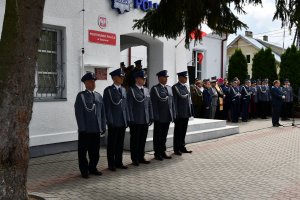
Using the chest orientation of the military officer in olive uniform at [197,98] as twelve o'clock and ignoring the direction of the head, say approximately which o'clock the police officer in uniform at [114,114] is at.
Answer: the police officer in uniform at [114,114] is roughly at 2 o'clock from the military officer in olive uniform at [197,98].

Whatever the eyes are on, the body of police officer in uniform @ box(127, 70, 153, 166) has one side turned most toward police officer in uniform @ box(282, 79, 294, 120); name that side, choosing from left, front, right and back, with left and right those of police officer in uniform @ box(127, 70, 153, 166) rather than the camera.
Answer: left

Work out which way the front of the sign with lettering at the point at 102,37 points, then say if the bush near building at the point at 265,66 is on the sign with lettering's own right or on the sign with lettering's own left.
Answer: on the sign with lettering's own left

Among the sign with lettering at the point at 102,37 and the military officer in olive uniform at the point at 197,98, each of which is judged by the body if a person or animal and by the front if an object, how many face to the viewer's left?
0

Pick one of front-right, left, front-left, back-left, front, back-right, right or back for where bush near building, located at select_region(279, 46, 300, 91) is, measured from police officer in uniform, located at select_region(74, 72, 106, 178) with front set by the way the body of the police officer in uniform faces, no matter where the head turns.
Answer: left

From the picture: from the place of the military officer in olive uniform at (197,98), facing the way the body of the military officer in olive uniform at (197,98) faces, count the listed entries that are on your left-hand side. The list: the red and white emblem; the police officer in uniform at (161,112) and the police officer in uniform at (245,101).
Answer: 1

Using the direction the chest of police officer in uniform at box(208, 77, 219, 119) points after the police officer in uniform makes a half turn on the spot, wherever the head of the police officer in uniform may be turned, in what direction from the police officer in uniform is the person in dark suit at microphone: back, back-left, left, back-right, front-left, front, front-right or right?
back-right

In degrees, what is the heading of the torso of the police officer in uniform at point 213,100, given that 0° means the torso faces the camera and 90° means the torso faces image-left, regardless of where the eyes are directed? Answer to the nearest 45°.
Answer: approximately 315°

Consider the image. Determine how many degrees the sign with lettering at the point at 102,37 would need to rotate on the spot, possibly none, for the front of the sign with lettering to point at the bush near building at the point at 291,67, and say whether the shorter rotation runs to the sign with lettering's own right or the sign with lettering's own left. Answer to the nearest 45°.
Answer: approximately 90° to the sign with lettering's own left

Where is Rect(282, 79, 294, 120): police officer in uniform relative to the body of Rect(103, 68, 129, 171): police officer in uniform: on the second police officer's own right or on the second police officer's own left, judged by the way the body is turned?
on the second police officer's own left

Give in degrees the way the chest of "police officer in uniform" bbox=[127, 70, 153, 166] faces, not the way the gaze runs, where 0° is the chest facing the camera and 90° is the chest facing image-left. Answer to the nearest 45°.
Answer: approximately 315°

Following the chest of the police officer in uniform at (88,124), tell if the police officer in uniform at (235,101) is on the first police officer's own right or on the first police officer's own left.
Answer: on the first police officer's own left
